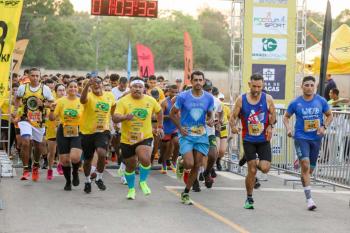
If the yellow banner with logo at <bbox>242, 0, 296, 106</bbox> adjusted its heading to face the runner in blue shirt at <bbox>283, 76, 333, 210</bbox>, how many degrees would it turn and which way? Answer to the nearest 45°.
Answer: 0° — it already faces them

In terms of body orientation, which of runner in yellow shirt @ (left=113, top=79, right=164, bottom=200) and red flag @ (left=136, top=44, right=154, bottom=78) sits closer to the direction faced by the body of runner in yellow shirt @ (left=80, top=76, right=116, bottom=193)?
the runner in yellow shirt

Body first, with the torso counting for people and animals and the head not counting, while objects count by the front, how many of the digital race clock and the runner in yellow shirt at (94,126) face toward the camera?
2

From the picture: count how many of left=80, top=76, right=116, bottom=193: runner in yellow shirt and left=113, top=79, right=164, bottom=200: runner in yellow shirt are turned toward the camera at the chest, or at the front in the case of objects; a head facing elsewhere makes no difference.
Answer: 2

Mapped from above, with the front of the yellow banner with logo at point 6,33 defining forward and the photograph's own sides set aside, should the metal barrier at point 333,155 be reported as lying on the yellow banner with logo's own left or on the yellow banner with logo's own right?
on the yellow banner with logo's own left

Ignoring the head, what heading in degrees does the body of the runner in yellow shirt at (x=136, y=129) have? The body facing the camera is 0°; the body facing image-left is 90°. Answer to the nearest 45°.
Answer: approximately 0°

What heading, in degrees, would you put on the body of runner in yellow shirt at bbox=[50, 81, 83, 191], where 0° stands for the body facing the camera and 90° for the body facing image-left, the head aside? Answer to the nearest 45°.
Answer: approximately 0°

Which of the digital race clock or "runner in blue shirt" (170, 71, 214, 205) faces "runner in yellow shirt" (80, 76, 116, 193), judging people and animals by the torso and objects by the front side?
the digital race clock
